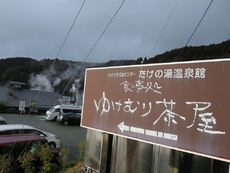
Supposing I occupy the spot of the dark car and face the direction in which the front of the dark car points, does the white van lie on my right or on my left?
on my right

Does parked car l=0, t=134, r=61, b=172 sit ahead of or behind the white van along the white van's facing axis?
ahead

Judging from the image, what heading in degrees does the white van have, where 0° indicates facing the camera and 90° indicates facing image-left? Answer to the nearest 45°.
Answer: approximately 45°

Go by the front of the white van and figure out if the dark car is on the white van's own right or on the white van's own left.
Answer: on the white van's own left

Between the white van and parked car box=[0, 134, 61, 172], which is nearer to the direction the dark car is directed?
the parked car

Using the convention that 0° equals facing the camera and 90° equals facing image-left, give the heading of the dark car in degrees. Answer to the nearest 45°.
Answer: approximately 45°
